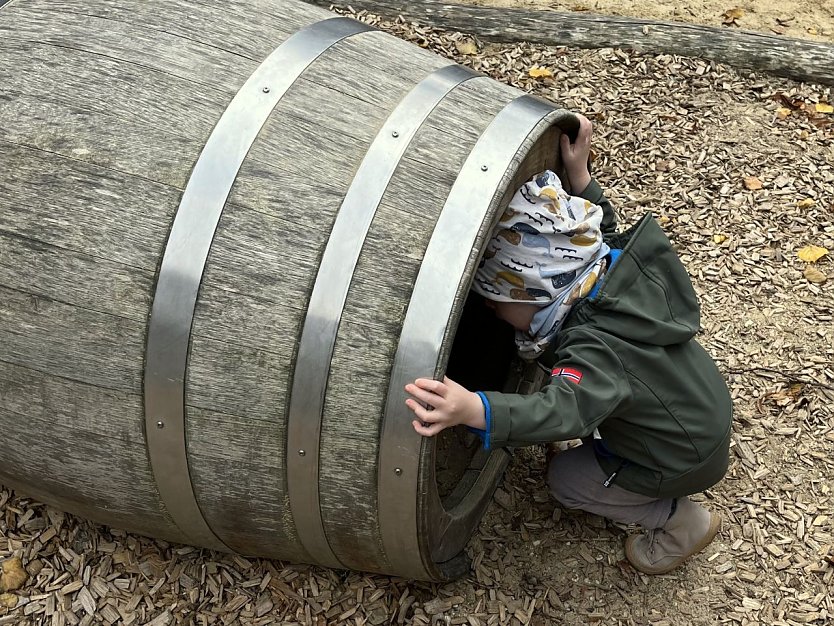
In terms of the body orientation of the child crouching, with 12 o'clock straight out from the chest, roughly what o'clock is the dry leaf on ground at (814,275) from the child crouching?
The dry leaf on ground is roughly at 4 o'clock from the child crouching.

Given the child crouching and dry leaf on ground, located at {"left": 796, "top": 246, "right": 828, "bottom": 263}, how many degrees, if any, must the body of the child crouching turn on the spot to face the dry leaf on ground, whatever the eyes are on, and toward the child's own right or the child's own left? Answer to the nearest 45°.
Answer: approximately 135° to the child's own right

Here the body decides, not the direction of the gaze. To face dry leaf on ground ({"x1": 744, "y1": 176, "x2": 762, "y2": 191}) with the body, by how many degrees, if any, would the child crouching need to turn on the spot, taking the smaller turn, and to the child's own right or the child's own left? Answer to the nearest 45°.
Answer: approximately 90° to the child's own right

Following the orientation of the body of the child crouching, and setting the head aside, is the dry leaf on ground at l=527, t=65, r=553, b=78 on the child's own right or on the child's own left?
on the child's own right

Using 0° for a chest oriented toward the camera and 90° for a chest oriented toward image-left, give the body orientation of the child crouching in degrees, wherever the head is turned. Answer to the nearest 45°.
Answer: approximately 90°

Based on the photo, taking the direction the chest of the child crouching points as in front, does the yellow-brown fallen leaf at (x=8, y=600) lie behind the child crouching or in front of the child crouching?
in front

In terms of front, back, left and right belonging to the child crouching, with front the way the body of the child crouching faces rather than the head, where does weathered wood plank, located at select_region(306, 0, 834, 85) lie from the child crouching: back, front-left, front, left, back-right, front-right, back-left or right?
right

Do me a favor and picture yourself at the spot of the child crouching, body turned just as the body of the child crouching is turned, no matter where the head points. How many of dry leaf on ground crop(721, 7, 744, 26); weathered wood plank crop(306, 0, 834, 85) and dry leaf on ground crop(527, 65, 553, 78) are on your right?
3

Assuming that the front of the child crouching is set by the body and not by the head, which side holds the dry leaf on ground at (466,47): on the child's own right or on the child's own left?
on the child's own right
